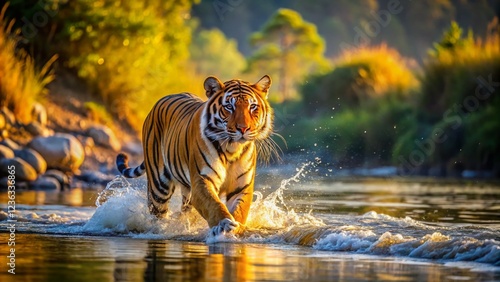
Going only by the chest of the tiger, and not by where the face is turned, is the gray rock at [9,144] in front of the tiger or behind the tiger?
behind

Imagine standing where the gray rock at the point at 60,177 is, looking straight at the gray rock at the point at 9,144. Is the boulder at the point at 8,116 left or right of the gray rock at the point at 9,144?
right

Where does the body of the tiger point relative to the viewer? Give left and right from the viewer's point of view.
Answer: facing the viewer and to the right of the viewer

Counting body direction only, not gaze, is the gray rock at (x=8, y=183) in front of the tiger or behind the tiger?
behind

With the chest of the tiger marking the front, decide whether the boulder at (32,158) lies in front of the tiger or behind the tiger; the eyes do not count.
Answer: behind

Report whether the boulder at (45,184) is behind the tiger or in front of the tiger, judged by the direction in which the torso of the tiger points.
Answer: behind

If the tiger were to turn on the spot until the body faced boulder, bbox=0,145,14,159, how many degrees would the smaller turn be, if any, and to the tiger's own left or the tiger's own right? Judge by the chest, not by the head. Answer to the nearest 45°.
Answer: approximately 180°

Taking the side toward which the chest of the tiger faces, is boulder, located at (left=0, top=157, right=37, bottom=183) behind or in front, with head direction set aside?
behind
